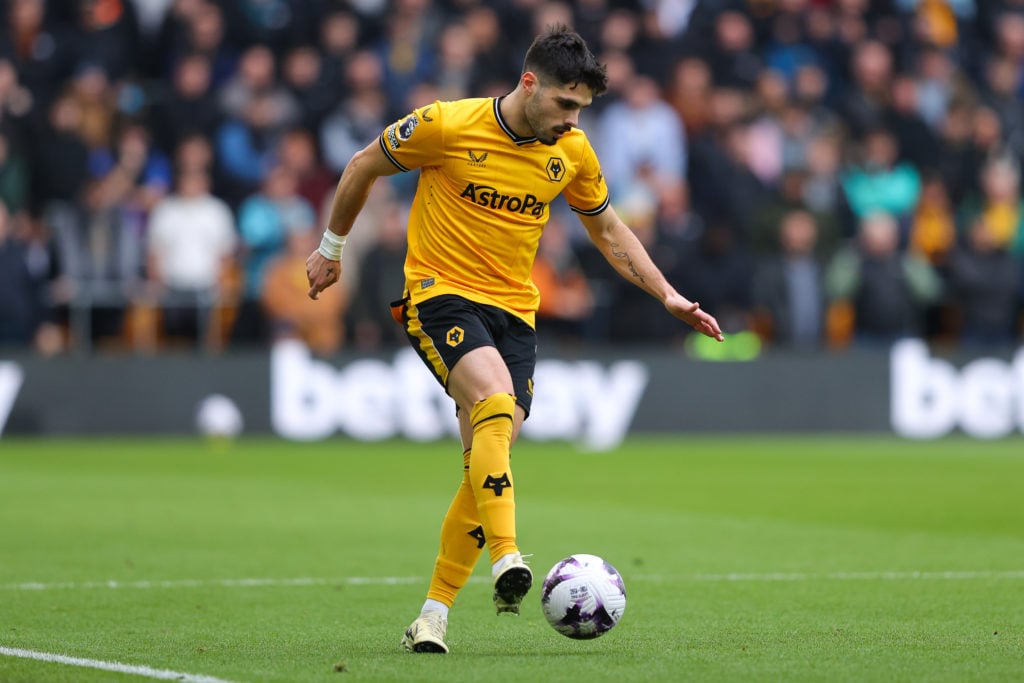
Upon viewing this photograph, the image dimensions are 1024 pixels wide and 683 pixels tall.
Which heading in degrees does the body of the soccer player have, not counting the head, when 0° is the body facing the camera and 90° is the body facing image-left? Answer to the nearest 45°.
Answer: approximately 315°

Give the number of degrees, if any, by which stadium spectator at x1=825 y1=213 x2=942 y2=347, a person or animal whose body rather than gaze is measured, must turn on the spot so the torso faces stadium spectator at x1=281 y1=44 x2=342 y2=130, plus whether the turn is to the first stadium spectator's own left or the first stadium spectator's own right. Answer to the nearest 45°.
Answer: approximately 90° to the first stadium spectator's own right

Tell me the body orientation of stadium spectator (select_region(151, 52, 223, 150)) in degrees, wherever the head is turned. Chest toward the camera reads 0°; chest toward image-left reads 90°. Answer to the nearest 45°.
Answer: approximately 0°

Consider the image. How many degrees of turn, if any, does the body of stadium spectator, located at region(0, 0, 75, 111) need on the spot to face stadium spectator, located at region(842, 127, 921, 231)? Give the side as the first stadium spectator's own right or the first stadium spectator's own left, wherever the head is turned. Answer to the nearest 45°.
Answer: approximately 90° to the first stadium spectator's own left

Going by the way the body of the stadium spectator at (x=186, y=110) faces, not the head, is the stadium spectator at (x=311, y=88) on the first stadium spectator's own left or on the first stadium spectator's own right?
on the first stadium spectator's own left

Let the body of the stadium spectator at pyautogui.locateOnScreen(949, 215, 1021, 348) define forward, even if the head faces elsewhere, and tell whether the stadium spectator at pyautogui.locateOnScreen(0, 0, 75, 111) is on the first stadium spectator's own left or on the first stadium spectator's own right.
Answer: on the first stadium spectator's own right

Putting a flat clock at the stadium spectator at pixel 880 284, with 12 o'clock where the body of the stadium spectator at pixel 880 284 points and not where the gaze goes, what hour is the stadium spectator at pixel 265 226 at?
the stadium spectator at pixel 265 226 is roughly at 2 o'clock from the stadium spectator at pixel 880 284.

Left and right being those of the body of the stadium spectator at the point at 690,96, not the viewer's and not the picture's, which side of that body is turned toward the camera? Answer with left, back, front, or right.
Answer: front

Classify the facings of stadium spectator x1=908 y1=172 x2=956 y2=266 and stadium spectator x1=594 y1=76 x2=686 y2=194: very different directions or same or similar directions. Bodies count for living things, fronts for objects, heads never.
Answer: same or similar directions

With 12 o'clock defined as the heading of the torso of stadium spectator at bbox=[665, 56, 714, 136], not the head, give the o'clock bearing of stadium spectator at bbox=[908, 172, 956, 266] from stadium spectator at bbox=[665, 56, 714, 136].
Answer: stadium spectator at bbox=[908, 172, 956, 266] is roughly at 9 o'clock from stadium spectator at bbox=[665, 56, 714, 136].

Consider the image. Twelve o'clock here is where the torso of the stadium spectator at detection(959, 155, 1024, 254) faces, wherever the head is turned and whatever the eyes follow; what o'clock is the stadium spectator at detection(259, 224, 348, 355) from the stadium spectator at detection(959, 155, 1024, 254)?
the stadium spectator at detection(259, 224, 348, 355) is roughly at 2 o'clock from the stadium spectator at detection(959, 155, 1024, 254).

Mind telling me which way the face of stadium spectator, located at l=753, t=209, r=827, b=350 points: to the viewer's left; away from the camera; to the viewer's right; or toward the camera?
toward the camera

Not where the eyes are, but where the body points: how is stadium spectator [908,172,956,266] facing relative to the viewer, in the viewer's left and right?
facing the viewer

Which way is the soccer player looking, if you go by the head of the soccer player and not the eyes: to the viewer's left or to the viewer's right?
to the viewer's right

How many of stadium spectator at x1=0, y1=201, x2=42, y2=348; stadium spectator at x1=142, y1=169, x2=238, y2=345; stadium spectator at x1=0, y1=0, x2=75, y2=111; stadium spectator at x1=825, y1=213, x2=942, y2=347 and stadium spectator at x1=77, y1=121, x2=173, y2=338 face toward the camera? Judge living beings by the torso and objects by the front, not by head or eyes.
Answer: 5

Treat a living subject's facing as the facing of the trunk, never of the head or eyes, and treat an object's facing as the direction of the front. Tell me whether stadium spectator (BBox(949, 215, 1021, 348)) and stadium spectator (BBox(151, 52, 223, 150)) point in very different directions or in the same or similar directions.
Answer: same or similar directions
